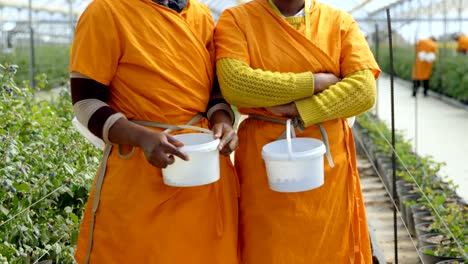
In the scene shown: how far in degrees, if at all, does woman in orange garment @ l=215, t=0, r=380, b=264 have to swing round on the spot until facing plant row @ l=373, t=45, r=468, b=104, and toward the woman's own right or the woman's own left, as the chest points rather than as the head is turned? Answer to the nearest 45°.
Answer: approximately 180°

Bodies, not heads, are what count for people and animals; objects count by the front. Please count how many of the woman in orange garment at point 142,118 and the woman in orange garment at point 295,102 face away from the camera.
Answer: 0

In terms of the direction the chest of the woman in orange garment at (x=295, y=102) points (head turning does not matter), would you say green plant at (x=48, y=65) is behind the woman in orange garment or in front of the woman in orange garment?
behind

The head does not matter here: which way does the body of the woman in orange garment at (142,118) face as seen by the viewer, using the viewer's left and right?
facing the viewer and to the right of the viewer

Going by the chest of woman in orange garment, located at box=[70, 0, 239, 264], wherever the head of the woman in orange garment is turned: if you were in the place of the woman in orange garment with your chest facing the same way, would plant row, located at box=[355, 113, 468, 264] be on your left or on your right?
on your left

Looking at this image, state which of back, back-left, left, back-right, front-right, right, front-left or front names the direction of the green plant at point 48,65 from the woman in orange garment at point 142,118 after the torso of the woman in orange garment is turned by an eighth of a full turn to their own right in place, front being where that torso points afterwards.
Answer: back

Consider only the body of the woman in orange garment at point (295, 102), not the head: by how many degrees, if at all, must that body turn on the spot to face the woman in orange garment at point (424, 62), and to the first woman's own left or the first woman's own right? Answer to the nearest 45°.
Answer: approximately 180°
